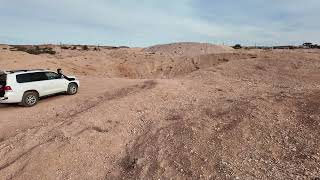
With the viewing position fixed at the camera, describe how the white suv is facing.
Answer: facing away from the viewer and to the right of the viewer
